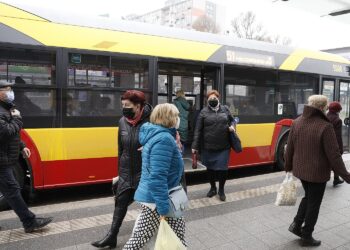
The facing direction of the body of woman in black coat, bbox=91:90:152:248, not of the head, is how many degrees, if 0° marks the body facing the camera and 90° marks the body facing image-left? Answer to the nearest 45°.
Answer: approximately 45°

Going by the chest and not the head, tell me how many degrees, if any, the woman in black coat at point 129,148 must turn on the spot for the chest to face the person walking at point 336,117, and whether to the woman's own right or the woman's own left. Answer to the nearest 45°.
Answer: approximately 180°

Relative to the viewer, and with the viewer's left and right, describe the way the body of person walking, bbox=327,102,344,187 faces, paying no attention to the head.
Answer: facing away from the viewer and to the right of the viewer

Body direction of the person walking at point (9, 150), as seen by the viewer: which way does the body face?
to the viewer's right

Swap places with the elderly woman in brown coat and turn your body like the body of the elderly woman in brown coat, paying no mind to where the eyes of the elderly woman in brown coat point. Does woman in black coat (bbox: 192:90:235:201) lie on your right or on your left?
on your left

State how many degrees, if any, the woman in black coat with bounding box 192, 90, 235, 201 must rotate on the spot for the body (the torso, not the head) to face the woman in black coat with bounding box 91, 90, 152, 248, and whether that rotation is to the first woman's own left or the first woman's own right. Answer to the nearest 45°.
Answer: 0° — they already face them

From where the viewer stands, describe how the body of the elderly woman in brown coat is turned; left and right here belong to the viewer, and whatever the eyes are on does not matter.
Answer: facing away from the viewer and to the right of the viewer

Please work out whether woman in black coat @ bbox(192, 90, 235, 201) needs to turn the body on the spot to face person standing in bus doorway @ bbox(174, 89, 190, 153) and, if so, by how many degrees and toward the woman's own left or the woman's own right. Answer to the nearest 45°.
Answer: approximately 180°

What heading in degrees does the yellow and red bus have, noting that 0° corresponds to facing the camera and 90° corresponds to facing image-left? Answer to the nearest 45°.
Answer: approximately 225°

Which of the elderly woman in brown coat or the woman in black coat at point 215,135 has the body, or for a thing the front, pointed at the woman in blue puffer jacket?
the woman in black coat

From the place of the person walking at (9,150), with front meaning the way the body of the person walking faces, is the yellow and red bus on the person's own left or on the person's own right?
on the person's own left

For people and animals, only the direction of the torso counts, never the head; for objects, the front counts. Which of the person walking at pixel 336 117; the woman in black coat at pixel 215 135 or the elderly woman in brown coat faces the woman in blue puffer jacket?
the woman in black coat
